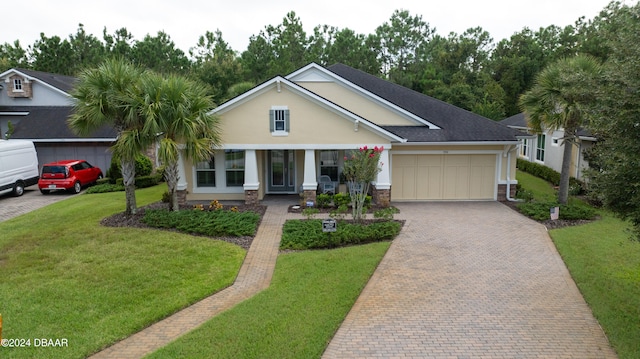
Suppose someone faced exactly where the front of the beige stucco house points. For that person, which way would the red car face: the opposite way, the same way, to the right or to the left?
the opposite way

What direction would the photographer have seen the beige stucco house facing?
facing the viewer

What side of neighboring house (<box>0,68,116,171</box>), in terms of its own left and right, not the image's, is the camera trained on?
front

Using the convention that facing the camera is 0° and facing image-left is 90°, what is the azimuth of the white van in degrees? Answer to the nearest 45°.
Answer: approximately 45°

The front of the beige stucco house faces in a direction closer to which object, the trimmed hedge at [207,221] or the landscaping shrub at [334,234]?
the landscaping shrub

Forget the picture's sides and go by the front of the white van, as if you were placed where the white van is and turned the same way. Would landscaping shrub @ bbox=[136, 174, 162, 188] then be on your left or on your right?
on your left

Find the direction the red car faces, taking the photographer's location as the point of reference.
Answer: facing away from the viewer and to the right of the viewer

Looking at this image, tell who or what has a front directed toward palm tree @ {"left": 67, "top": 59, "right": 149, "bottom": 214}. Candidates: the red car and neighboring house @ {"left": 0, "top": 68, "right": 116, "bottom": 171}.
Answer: the neighboring house

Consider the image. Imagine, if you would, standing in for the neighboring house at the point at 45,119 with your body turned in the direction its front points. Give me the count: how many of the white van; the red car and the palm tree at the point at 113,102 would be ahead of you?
3

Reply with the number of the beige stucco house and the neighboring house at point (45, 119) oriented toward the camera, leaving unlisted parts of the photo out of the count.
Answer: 2

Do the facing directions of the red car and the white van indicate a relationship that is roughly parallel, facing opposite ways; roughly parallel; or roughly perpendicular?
roughly parallel, facing opposite ways

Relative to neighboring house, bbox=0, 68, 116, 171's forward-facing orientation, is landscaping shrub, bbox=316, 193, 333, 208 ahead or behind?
ahead

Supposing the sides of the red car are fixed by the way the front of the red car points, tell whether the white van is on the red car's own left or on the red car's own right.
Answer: on the red car's own left

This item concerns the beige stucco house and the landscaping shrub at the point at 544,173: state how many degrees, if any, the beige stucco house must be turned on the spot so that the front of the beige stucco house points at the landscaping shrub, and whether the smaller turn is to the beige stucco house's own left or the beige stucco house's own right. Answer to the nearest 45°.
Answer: approximately 135° to the beige stucco house's own left
